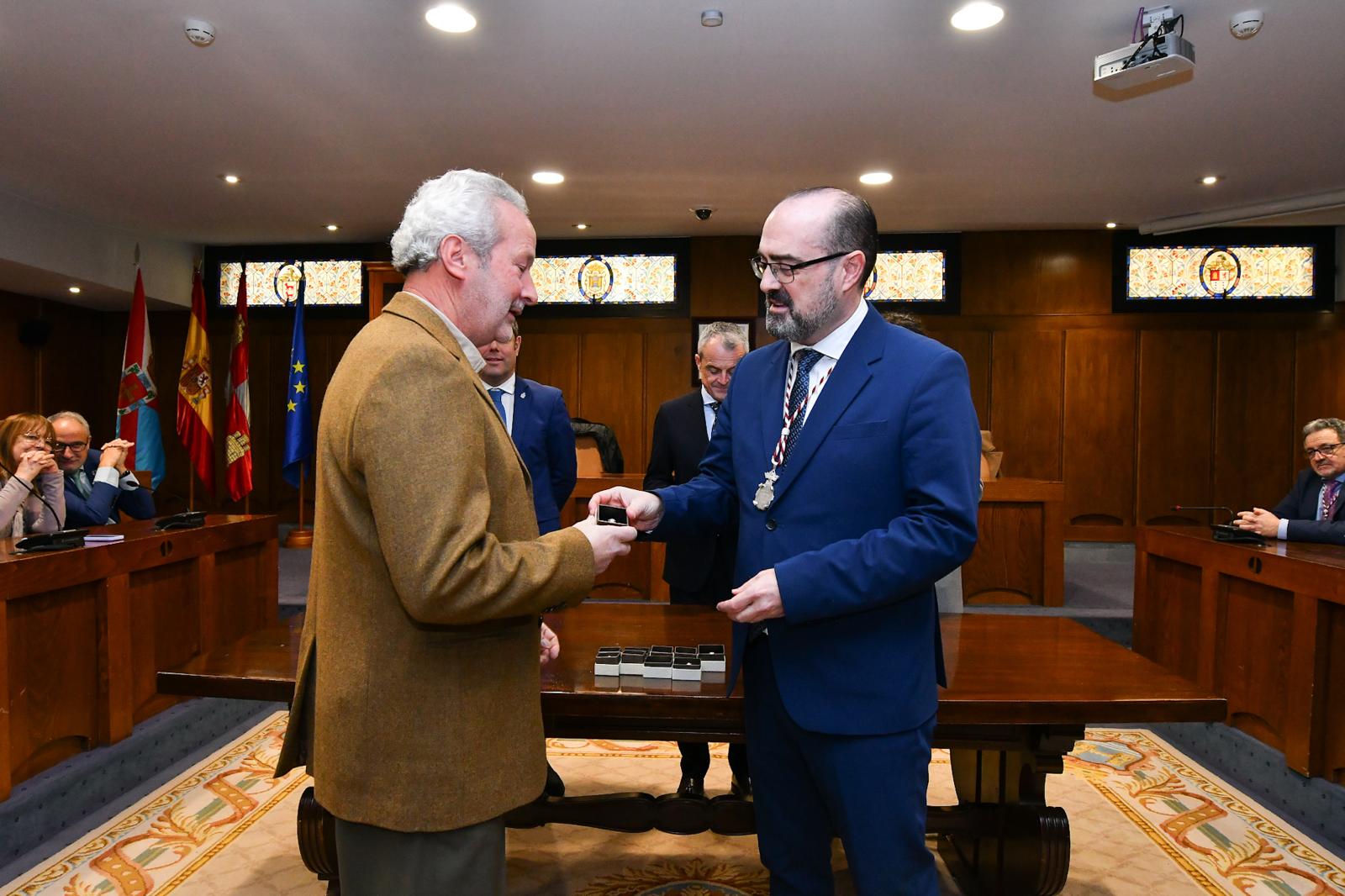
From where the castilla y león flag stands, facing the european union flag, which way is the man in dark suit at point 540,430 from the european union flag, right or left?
right

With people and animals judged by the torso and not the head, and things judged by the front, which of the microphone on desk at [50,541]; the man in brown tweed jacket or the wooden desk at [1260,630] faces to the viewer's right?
the man in brown tweed jacket

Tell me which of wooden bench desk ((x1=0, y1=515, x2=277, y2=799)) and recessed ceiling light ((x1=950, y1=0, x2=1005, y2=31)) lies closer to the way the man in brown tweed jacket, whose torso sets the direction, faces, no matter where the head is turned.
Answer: the recessed ceiling light

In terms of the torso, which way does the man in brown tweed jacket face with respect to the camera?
to the viewer's right

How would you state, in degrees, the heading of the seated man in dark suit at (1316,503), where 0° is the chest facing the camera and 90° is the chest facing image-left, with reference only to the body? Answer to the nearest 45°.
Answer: approximately 45°

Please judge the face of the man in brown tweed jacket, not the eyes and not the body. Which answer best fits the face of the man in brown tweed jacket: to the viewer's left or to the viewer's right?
to the viewer's right
